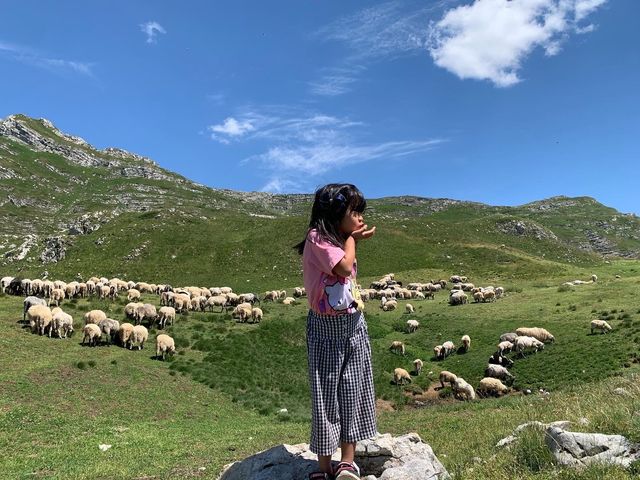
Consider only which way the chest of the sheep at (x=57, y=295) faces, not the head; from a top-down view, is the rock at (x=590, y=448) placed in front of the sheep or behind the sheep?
in front

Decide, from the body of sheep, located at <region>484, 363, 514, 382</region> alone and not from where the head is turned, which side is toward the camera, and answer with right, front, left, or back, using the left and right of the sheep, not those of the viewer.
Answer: right

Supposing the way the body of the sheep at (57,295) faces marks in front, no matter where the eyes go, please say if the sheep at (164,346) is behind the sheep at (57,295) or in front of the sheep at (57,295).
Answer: in front

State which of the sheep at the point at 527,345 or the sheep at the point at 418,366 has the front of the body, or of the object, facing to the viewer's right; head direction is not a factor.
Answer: the sheep at the point at 527,345

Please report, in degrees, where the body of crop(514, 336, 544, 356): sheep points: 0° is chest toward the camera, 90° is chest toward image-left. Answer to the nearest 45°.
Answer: approximately 270°

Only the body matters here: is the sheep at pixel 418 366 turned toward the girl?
yes

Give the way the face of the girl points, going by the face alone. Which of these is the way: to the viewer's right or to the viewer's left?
to the viewer's right
